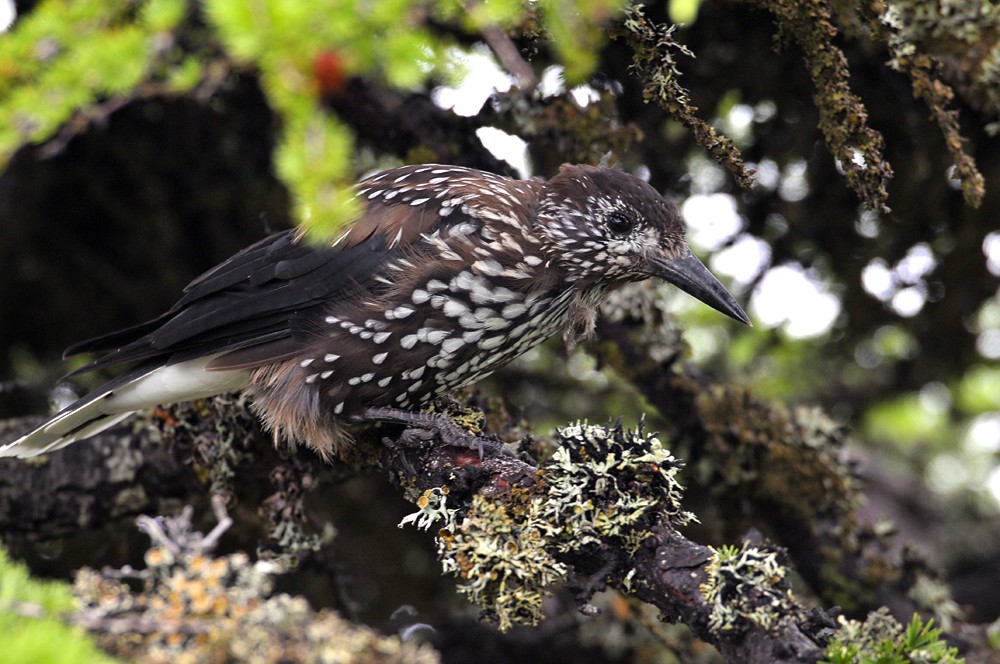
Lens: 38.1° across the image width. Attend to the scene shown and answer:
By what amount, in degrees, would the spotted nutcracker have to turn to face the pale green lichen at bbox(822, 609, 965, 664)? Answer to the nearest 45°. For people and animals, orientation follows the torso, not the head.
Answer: approximately 45° to its right

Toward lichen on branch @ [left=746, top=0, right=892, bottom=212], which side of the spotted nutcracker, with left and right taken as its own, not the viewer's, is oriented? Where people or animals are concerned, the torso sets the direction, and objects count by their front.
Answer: front

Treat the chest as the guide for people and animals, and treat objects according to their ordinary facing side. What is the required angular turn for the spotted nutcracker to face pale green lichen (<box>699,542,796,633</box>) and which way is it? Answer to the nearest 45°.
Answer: approximately 45° to its right

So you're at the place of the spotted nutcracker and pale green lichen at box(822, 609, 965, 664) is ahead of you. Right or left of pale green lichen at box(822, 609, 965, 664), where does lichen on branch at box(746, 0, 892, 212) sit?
left

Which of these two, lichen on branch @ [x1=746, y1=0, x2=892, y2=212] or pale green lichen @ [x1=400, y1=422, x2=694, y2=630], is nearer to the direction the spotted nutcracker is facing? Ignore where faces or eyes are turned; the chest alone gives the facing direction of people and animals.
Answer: the pale green lichen

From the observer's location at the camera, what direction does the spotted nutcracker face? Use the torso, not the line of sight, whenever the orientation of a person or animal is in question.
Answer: facing to the right of the viewer

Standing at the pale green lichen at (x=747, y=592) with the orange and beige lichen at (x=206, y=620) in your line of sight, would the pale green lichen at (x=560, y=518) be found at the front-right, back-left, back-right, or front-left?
front-right

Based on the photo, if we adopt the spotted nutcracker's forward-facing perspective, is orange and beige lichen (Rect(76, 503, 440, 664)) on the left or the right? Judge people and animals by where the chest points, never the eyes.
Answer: on its right
